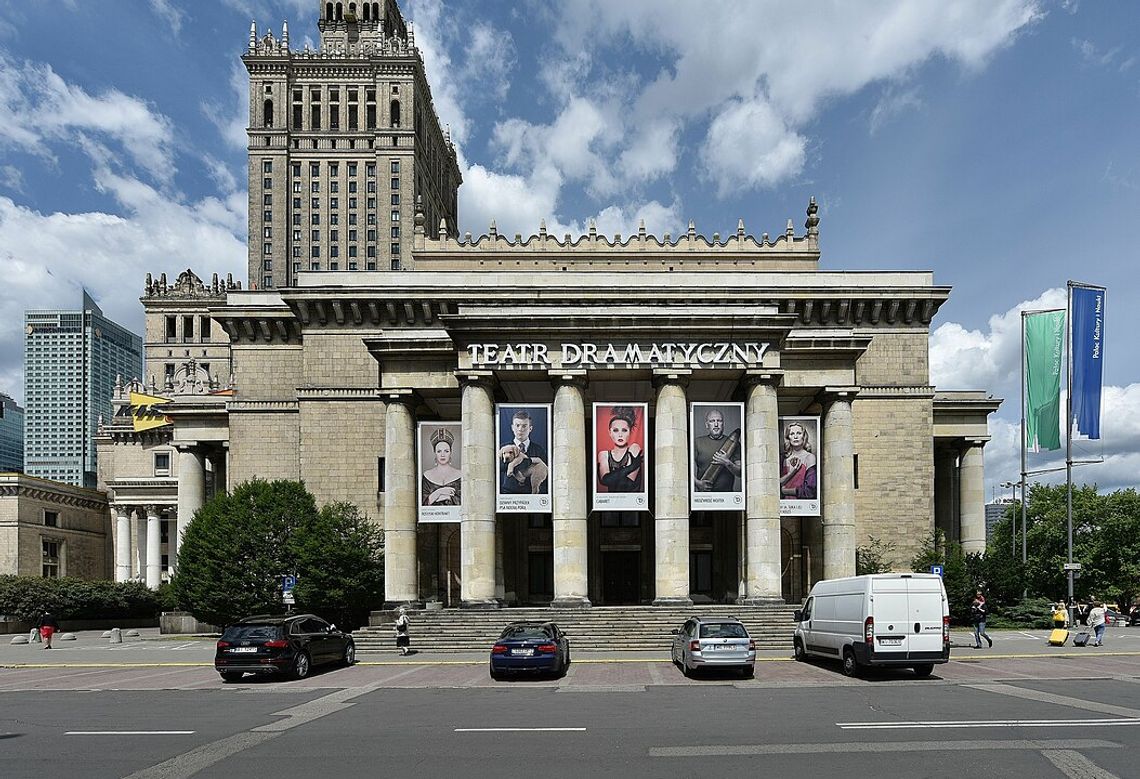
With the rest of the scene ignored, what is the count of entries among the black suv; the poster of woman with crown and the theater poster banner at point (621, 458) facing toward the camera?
2

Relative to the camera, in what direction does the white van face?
facing away from the viewer and to the left of the viewer

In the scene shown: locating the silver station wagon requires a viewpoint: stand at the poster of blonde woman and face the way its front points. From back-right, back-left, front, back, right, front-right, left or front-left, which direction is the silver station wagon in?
front

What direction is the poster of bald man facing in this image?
toward the camera

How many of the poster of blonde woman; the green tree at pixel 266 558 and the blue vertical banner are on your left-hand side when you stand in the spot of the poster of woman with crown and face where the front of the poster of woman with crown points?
2

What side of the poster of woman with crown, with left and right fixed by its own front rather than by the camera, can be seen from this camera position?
front

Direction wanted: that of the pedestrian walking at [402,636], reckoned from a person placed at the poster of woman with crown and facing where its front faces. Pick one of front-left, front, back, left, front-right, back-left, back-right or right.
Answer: front

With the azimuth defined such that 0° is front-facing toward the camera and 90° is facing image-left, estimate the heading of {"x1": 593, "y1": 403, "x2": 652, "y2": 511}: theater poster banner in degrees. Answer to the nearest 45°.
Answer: approximately 0°

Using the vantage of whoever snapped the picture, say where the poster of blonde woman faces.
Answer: facing the viewer

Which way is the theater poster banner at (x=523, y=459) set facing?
toward the camera

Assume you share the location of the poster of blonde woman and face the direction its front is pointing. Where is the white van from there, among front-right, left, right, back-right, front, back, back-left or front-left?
front

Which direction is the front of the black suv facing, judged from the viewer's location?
facing away from the viewer and to the right of the viewer

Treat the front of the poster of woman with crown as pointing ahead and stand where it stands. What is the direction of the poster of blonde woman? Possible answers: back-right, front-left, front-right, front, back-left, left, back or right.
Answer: left
